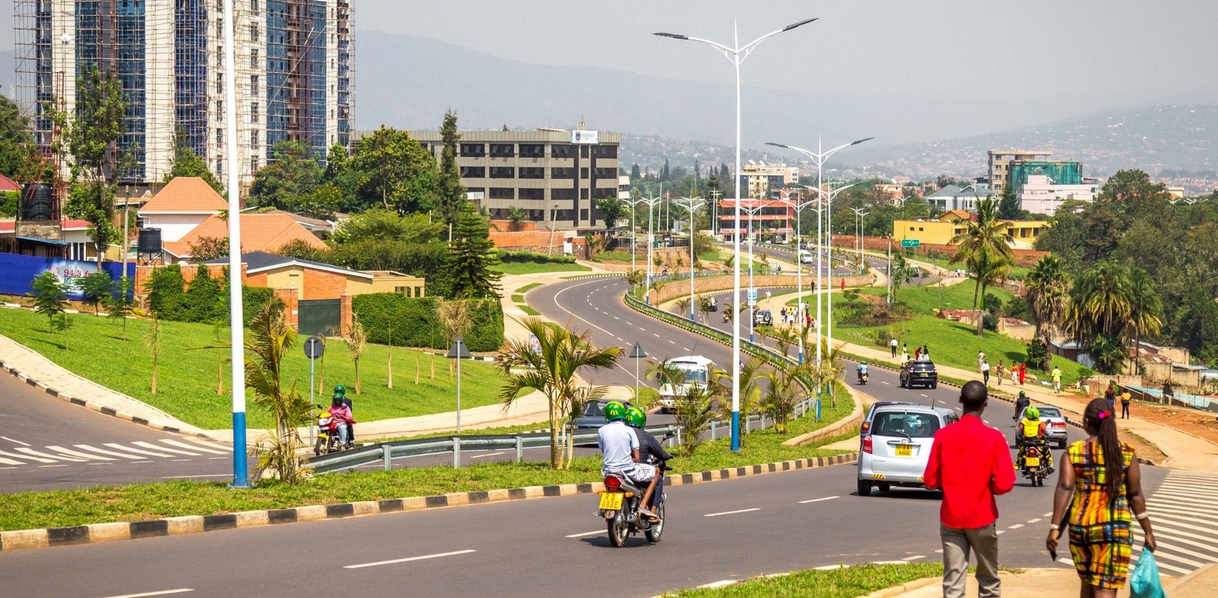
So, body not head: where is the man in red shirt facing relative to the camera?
away from the camera

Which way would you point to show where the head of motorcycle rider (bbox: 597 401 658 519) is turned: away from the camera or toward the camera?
away from the camera

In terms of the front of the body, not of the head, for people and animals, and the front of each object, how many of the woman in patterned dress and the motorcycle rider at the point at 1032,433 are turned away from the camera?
2

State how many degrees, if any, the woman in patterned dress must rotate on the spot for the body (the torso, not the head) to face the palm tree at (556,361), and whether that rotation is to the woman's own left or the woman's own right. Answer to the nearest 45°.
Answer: approximately 45° to the woman's own left

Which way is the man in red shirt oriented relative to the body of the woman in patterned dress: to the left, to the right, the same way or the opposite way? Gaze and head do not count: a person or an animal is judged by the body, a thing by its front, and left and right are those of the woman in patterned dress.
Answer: the same way

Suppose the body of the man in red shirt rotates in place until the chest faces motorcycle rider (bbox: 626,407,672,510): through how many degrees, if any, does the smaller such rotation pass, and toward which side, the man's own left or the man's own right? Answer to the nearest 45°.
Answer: approximately 45° to the man's own left

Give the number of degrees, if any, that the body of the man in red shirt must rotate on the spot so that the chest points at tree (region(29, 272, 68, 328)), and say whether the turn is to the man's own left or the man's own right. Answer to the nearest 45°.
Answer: approximately 45° to the man's own left

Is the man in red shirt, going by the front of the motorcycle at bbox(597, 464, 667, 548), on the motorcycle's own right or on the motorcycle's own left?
on the motorcycle's own right

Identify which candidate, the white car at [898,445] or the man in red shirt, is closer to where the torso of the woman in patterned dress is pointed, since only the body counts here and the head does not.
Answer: the white car

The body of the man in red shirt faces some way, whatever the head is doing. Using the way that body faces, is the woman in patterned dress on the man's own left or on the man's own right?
on the man's own right

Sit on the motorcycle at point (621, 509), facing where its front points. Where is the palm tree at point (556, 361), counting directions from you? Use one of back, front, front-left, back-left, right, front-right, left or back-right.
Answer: front-left

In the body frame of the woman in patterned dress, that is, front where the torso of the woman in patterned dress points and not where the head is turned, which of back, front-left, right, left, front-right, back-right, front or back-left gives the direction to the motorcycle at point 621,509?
front-left

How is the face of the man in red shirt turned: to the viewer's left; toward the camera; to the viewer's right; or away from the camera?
away from the camera

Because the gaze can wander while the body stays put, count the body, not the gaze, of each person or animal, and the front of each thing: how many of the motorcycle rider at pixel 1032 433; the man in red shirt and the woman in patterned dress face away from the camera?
3

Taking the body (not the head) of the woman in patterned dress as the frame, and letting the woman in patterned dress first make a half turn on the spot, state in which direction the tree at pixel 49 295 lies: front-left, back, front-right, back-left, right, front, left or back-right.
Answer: back-right

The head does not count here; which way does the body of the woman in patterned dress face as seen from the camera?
away from the camera

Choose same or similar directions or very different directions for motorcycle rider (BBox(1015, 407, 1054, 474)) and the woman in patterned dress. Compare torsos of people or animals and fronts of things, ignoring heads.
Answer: same or similar directions

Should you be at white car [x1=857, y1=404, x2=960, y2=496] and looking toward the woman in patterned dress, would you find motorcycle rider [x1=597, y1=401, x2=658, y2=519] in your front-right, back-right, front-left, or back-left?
front-right

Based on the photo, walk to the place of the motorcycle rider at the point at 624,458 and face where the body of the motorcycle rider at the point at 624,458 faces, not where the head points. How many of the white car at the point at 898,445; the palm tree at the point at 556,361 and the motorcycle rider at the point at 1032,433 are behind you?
0
